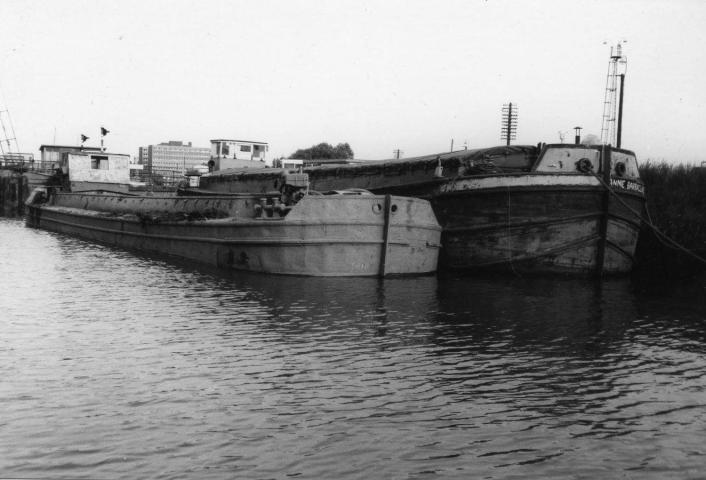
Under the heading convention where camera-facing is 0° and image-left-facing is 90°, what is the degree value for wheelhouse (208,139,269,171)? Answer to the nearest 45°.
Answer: approximately 315°

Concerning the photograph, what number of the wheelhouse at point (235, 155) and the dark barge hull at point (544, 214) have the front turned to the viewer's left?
0

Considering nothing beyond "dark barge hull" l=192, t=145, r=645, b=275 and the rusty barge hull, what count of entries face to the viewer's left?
0

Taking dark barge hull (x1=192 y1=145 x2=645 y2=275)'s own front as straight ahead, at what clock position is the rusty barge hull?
The rusty barge hull is roughly at 4 o'clock from the dark barge hull.

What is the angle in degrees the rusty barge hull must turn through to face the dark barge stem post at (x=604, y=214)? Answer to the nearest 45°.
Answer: approximately 45° to its left

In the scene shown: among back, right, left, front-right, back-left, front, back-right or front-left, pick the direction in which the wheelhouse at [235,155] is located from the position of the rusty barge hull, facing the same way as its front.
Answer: back-left
